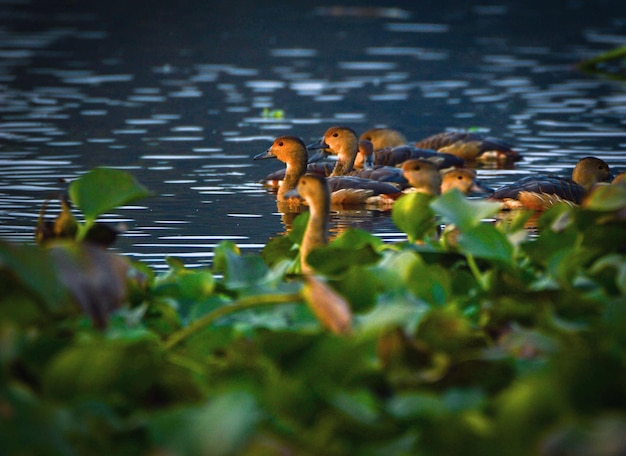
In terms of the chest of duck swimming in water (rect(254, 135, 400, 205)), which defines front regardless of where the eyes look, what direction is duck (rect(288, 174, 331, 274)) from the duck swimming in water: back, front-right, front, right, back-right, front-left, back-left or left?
left

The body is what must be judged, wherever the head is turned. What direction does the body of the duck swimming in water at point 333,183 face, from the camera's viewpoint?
to the viewer's left

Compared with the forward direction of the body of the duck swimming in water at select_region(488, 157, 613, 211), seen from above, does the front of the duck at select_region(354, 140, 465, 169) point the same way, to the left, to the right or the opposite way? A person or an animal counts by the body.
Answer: the opposite way

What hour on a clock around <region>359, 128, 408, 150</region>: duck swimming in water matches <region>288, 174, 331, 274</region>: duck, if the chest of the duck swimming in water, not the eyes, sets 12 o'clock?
The duck is roughly at 9 o'clock from the duck swimming in water.

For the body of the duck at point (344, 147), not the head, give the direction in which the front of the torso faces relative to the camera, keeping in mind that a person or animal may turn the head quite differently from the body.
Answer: to the viewer's left

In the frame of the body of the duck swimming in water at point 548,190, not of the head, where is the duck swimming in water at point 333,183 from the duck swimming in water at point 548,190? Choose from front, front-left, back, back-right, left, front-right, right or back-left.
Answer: back

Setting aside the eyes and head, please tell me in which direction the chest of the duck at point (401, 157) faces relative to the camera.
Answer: to the viewer's left

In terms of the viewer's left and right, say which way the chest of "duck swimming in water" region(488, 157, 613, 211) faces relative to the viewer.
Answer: facing to the right of the viewer

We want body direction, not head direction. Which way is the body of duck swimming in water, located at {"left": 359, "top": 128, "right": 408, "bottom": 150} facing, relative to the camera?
to the viewer's left

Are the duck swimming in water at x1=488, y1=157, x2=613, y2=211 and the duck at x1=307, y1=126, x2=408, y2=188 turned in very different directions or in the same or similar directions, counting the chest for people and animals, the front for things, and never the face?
very different directions
